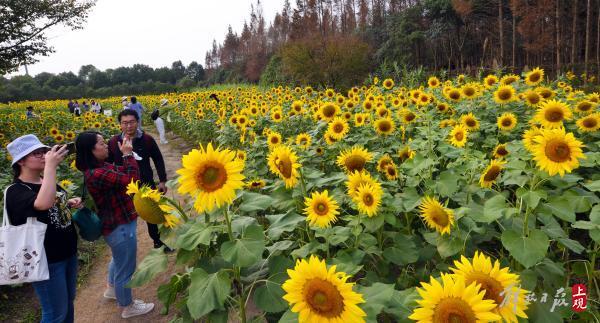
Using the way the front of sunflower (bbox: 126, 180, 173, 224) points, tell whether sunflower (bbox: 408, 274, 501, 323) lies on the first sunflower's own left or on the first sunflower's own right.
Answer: on the first sunflower's own left

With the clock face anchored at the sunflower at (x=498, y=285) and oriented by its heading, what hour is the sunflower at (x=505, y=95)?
the sunflower at (x=505, y=95) is roughly at 6 o'clock from the sunflower at (x=498, y=285).

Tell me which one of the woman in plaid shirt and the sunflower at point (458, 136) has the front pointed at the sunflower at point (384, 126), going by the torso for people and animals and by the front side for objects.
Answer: the woman in plaid shirt

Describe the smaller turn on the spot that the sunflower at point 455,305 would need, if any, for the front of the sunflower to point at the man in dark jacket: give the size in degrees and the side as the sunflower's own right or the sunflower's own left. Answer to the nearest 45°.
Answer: approximately 135° to the sunflower's own right

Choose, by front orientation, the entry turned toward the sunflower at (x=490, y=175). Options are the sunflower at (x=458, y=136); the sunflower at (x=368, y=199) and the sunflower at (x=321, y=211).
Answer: the sunflower at (x=458, y=136)

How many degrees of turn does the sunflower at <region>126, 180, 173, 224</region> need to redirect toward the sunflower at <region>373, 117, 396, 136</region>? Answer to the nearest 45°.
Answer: approximately 180°

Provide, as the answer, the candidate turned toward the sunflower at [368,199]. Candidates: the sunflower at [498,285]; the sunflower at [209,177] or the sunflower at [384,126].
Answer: the sunflower at [384,126]

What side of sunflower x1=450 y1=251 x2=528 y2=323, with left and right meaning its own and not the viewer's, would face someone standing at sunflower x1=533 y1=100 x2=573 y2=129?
back

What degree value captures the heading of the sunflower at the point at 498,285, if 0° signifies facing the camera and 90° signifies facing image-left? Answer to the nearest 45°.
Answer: approximately 0°
